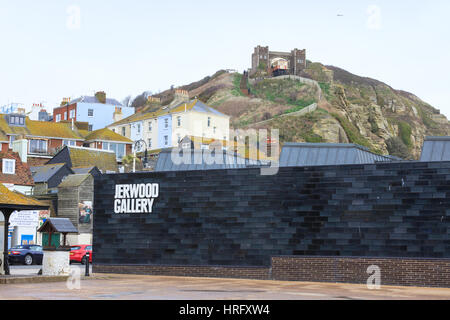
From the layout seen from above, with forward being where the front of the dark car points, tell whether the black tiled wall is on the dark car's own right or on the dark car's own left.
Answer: on the dark car's own right
